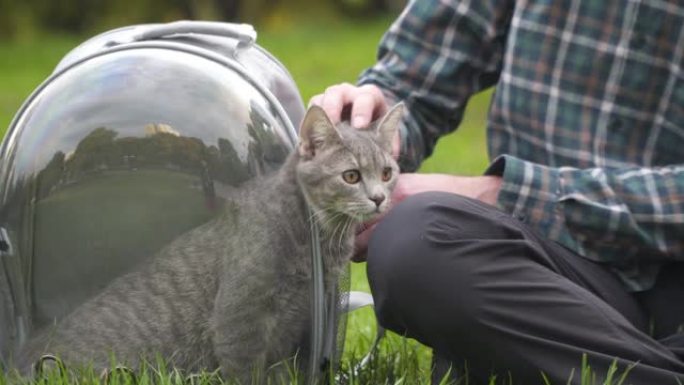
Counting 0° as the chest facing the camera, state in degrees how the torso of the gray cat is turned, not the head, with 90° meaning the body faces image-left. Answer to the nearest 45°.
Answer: approximately 270°
